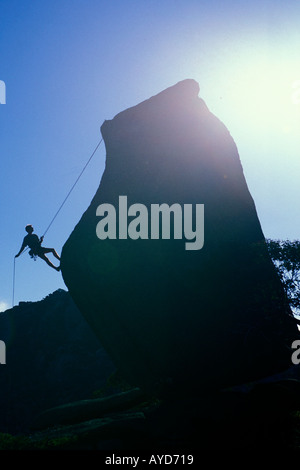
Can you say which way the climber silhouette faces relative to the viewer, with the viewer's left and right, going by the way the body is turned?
facing to the right of the viewer
